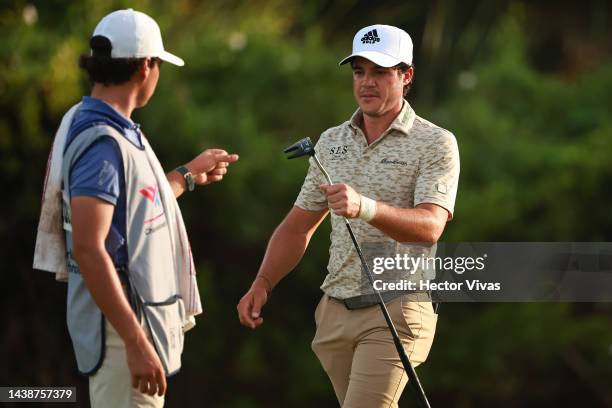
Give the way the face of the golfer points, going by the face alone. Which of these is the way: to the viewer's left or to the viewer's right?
to the viewer's left

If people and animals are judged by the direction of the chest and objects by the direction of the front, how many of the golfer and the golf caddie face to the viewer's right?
1

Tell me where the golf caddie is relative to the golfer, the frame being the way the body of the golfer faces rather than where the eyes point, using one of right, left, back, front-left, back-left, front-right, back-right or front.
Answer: front

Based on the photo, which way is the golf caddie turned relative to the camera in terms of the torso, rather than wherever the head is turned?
to the viewer's right

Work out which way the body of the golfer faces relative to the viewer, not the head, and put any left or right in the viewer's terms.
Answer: facing the viewer and to the left of the viewer

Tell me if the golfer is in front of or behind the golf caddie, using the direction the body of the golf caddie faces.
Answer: in front
